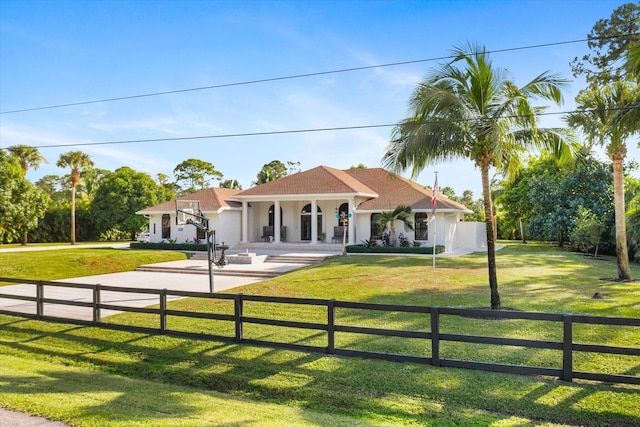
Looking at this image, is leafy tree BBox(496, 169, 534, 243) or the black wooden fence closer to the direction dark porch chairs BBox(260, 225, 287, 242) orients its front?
the black wooden fence

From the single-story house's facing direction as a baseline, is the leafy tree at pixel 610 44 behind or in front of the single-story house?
in front

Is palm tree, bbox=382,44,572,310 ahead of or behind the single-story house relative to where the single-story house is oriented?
ahead

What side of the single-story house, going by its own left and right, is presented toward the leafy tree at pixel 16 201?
right

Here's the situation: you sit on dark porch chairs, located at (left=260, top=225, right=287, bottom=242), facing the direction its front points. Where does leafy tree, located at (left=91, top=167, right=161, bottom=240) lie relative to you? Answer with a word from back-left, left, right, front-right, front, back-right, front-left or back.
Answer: back-right

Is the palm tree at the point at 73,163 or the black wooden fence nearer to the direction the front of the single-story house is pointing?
the black wooden fence

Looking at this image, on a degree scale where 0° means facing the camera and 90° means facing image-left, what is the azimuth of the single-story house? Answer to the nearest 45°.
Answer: approximately 0°

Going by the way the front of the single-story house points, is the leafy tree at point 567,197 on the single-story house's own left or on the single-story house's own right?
on the single-story house's own left

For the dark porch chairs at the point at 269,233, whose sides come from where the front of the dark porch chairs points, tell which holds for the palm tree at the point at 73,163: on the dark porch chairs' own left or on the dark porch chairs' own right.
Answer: on the dark porch chairs' own right

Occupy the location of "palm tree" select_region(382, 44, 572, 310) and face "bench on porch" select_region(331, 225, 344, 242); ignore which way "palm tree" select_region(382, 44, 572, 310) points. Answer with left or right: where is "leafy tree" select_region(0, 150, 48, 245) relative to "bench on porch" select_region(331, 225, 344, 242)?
left
